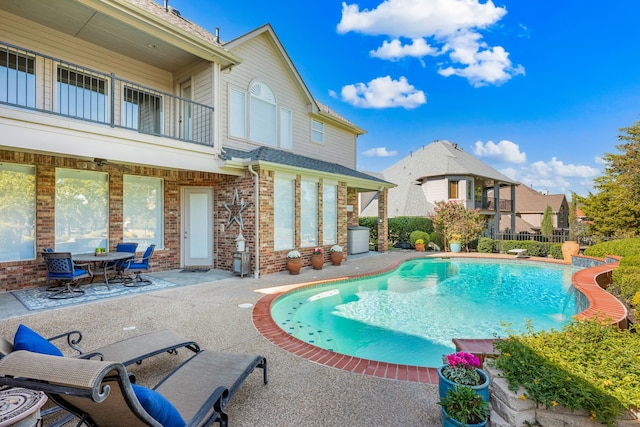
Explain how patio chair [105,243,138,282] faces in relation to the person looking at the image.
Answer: facing the viewer and to the left of the viewer

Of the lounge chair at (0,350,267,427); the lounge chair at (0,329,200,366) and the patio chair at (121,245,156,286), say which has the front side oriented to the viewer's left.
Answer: the patio chair

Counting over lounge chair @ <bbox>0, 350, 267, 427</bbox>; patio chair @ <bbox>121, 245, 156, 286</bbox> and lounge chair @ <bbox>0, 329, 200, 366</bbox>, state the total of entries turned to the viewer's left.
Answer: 1

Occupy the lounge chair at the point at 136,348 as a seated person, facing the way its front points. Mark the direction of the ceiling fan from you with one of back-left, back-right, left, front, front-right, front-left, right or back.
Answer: front-left

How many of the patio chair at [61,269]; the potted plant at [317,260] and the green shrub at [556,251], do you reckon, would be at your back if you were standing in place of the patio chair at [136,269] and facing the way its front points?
2

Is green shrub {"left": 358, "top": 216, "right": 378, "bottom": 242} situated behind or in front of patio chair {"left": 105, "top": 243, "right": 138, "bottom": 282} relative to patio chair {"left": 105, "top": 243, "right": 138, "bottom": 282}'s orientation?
behind

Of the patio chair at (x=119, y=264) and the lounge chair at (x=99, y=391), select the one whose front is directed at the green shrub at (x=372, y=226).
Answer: the lounge chair

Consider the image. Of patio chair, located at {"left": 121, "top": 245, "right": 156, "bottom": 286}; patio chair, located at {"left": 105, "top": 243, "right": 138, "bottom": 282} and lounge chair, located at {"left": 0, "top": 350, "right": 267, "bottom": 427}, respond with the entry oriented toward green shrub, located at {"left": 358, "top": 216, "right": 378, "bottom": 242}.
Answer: the lounge chair

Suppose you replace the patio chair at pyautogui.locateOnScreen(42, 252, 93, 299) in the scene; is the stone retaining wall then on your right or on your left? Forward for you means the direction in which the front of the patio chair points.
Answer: on your right

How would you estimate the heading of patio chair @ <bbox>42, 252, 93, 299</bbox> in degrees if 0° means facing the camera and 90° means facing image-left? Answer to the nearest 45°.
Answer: approximately 225°

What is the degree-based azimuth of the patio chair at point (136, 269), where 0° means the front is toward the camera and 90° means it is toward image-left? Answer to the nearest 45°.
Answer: approximately 90°

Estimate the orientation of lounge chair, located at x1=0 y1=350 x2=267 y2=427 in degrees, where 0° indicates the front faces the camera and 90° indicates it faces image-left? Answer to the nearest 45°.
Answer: approximately 225°

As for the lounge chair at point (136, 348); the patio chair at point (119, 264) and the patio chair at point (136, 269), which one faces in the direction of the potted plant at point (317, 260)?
the lounge chair

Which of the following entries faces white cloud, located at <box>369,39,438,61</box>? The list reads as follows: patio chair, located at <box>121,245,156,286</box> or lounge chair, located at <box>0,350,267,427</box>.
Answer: the lounge chair
